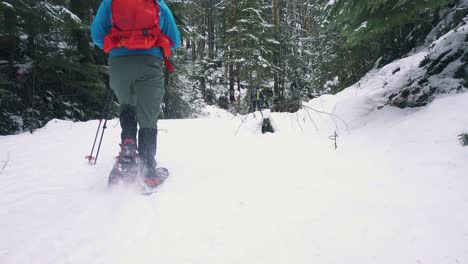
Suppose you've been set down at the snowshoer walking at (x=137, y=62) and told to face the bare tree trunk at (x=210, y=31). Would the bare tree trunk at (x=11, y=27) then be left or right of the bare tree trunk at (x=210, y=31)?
left

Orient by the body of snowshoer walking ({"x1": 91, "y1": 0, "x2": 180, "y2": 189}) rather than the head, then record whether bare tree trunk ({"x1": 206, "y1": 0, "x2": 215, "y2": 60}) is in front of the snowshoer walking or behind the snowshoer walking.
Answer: in front

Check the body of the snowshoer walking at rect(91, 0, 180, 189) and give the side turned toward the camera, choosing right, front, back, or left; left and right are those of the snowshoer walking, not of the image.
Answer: back

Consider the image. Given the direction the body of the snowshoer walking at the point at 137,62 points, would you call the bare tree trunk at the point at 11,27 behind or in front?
in front
